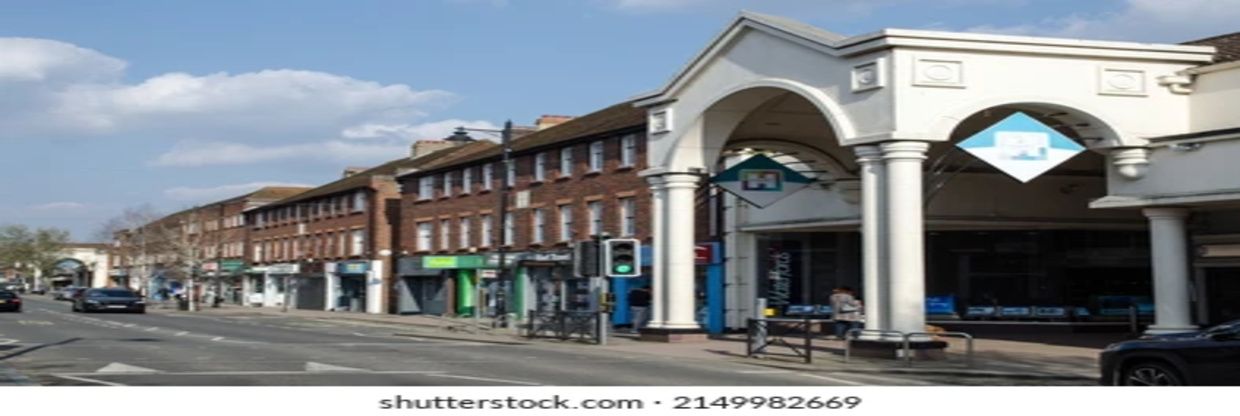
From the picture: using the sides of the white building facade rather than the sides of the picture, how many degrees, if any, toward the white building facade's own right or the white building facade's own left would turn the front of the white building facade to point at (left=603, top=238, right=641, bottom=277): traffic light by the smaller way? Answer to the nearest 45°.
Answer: approximately 45° to the white building facade's own right

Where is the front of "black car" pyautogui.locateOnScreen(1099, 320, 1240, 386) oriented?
to the viewer's left

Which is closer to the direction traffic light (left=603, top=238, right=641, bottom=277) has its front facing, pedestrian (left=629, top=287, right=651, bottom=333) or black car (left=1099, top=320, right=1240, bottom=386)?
the black car

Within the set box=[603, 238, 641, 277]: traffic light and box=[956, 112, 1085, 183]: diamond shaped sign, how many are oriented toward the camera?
2

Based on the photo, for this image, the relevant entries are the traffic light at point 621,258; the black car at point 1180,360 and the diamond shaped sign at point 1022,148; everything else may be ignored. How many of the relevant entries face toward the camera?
2

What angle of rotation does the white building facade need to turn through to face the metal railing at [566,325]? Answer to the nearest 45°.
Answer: approximately 45° to its right

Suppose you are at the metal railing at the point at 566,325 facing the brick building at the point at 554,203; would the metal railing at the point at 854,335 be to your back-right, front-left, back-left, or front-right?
back-right

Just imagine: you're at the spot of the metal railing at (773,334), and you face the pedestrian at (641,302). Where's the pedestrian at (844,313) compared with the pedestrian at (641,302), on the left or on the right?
right

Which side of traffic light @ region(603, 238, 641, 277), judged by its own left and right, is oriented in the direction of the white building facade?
left

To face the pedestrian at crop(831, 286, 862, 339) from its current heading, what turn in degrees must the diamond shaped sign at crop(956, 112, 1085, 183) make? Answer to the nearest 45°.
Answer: approximately 135° to its right

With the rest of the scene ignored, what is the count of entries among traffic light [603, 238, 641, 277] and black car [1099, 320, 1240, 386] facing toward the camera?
1
